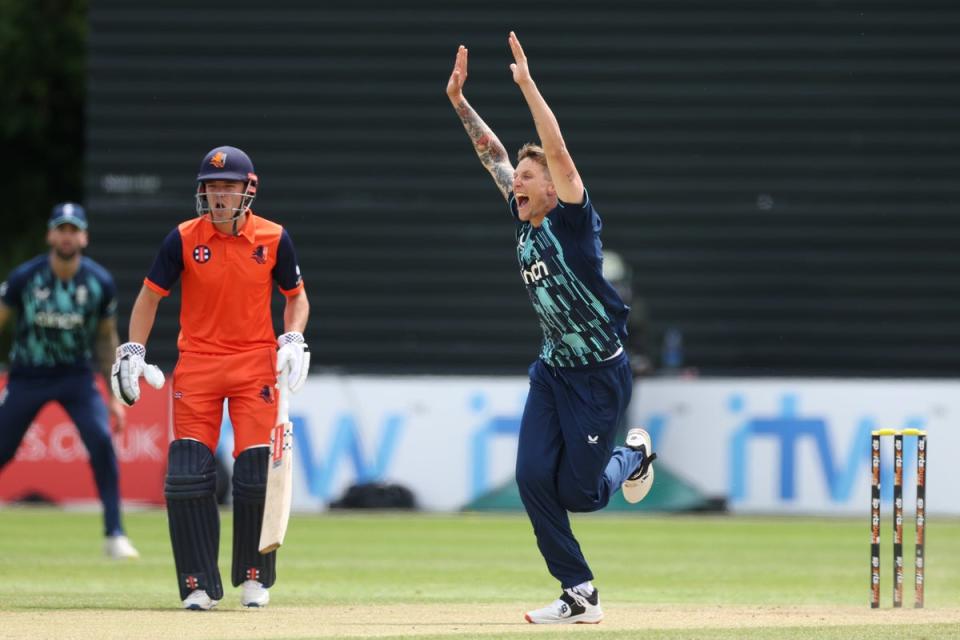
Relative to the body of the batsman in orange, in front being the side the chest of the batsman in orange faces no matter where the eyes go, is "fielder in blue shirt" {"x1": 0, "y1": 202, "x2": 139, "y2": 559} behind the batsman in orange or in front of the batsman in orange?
behind

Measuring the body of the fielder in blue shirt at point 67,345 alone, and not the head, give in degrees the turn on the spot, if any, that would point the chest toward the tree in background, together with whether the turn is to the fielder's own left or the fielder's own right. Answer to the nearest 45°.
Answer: approximately 180°

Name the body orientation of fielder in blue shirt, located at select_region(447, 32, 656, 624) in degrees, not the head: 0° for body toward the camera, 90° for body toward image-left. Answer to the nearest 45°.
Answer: approximately 45°

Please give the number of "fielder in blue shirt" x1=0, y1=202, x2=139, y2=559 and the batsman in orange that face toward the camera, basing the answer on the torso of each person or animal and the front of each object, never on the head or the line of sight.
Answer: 2

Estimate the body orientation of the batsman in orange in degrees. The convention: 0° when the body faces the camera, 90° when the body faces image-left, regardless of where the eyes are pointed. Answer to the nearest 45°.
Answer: approximately 0°

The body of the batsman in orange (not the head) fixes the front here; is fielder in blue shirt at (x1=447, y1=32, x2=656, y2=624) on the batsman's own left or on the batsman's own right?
on the batsman's own left

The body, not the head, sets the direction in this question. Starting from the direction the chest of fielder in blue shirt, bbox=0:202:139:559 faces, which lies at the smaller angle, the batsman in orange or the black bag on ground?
the batsman in orange
